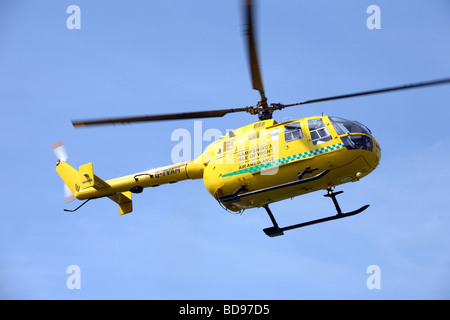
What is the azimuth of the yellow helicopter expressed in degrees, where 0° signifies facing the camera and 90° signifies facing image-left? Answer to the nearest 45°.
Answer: approximately 270°
